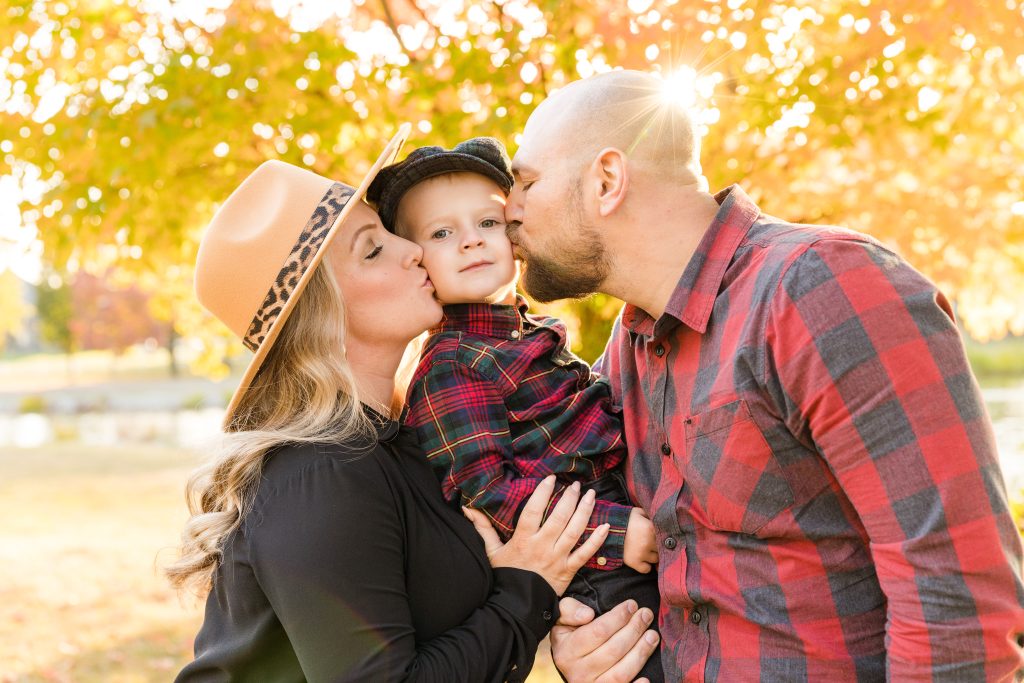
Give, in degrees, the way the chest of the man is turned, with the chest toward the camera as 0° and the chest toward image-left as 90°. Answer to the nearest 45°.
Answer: approximately 45°

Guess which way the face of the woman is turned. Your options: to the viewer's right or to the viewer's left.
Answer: to the viewer's right

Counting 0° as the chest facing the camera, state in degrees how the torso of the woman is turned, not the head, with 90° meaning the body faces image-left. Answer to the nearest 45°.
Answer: approximately 270°

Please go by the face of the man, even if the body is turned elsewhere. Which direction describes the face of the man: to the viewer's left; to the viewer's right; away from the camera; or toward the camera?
to the viewer's left

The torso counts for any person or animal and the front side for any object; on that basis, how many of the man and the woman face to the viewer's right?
1
